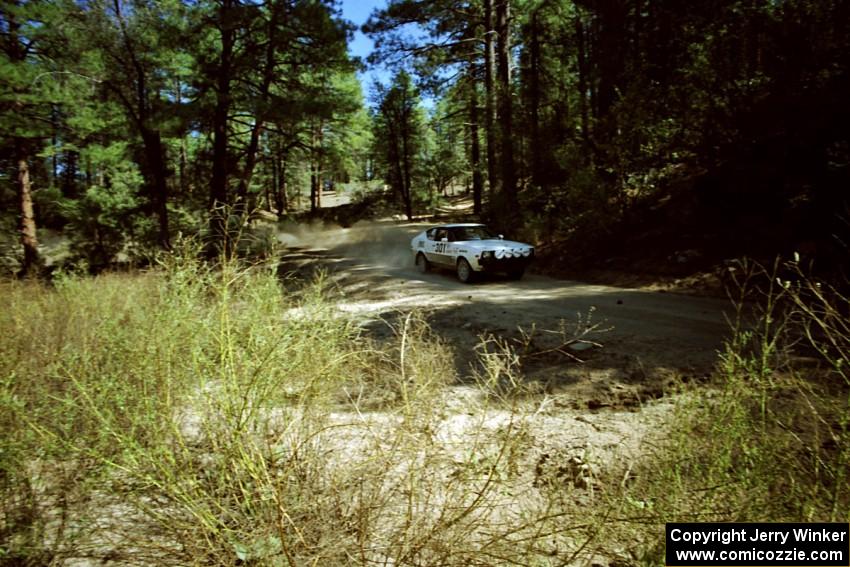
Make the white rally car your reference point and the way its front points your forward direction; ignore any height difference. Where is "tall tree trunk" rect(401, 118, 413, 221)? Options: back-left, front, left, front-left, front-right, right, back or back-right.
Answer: back-left

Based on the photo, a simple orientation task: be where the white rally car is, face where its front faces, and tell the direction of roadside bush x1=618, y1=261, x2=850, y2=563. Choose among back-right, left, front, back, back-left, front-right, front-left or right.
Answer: front-right

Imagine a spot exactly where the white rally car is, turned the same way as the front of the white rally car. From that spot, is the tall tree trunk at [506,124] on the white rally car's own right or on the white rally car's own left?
on the white rally car's own left

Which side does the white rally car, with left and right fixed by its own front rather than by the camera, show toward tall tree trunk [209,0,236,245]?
back

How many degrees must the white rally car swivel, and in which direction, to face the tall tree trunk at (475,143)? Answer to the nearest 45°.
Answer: approximately 135° to its left

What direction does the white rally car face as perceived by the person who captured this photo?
facing the viewer and to the right of the viewer

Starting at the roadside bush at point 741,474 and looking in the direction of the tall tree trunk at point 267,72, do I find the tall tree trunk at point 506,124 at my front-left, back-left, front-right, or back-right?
front-right

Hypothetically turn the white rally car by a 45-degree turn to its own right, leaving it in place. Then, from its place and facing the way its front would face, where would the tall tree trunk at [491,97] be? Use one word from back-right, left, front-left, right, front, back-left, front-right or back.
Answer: back

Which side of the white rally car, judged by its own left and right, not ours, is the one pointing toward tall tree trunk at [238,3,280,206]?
back

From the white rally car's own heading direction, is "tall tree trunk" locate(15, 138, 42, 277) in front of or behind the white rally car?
behind
